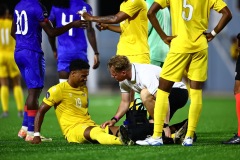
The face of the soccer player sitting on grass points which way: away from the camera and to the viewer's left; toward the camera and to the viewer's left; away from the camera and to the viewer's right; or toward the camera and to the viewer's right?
toward the camera and to the viewer's right

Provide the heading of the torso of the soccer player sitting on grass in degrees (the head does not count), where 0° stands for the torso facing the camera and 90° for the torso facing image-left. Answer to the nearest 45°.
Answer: approximately 315°
